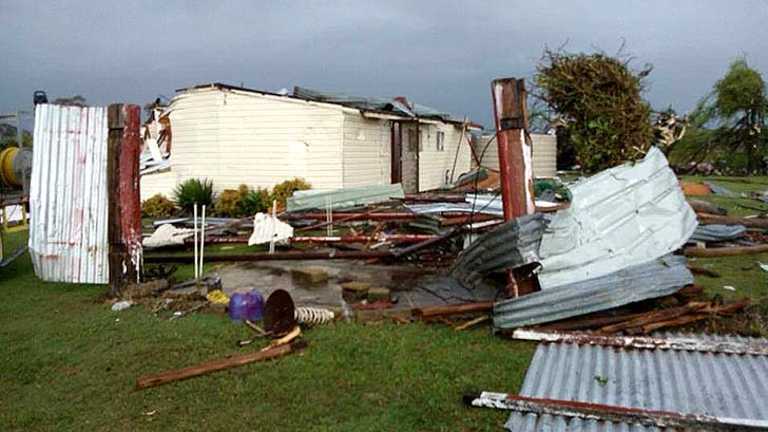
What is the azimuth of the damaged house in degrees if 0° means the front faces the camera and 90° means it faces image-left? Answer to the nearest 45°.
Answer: approximately 315°

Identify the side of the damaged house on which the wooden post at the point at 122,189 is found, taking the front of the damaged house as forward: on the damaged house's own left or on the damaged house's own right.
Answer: on the damaged house's own right

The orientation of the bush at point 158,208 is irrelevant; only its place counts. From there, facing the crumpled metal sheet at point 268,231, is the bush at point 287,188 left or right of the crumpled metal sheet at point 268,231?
left

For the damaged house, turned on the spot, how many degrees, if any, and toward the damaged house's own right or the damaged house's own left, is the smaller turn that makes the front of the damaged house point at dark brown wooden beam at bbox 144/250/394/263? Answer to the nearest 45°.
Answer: approximately 45° to the damaged house's own right

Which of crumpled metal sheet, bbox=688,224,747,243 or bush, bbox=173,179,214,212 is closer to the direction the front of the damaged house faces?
the crumpled metal sheet

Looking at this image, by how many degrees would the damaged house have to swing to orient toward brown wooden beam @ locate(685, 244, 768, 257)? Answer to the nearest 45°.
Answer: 0° — it already faces it

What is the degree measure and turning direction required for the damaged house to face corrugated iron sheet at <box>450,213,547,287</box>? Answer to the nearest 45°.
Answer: approximately 45° to its right

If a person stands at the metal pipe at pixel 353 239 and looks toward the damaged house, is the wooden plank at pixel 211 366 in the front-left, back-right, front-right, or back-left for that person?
back-left
